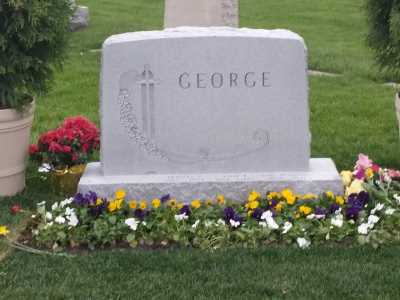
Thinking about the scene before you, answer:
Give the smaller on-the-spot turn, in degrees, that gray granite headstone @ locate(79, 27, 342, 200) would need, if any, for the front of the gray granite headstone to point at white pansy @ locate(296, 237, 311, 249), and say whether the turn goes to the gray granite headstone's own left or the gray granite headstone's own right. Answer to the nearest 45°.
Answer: approximately 45° to the gray granite headstone's own left

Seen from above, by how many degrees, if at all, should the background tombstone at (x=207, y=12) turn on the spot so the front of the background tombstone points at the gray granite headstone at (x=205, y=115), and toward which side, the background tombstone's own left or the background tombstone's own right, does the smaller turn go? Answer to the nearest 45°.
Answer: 0° — it already faces it

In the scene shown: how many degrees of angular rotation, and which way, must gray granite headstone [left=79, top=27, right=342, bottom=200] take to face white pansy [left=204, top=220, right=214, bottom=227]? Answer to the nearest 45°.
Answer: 0° — it already faces it

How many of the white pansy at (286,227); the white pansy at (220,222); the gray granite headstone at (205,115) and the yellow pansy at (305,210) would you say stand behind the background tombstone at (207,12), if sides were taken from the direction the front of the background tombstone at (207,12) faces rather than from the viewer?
0

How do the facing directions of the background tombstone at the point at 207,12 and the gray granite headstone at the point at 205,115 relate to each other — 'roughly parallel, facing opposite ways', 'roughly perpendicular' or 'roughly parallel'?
roughly parallel

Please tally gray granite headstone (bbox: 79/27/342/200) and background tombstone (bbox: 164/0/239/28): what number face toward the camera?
2

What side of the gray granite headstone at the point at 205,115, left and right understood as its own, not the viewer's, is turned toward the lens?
front

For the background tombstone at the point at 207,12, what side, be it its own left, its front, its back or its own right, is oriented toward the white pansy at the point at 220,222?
front

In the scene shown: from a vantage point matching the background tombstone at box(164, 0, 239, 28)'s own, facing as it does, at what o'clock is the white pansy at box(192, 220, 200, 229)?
The white pansy is roughly at 12 o'clock from the background tombstone.

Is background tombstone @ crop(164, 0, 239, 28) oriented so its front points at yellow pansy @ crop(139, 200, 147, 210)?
yes

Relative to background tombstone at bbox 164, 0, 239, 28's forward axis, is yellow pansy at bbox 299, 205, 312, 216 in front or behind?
in front

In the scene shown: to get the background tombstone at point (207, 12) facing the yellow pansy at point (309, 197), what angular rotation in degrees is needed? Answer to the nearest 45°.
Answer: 0° — it already faces it

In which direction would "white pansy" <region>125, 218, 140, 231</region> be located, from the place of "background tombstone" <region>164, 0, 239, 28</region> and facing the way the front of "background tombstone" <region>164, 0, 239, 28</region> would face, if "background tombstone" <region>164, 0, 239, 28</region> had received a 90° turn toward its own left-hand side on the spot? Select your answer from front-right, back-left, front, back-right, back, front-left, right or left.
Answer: right

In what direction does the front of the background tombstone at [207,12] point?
toward the camera

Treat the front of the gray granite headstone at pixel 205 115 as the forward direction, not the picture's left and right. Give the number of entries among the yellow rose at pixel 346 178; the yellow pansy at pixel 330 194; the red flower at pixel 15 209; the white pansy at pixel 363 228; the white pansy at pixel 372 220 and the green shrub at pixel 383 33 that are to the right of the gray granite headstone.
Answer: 1

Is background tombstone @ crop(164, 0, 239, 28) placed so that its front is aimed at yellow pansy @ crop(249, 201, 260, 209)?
yes

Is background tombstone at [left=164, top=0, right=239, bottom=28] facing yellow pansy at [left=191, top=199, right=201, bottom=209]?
yes

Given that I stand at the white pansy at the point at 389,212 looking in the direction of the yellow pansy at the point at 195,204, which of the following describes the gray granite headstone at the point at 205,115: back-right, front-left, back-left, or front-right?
front-right

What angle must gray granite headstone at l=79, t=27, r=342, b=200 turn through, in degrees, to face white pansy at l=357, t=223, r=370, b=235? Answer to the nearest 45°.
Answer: approximately 45° to its left

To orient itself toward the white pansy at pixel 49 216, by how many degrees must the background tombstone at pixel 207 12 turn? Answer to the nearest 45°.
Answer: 0° — it already faces it
